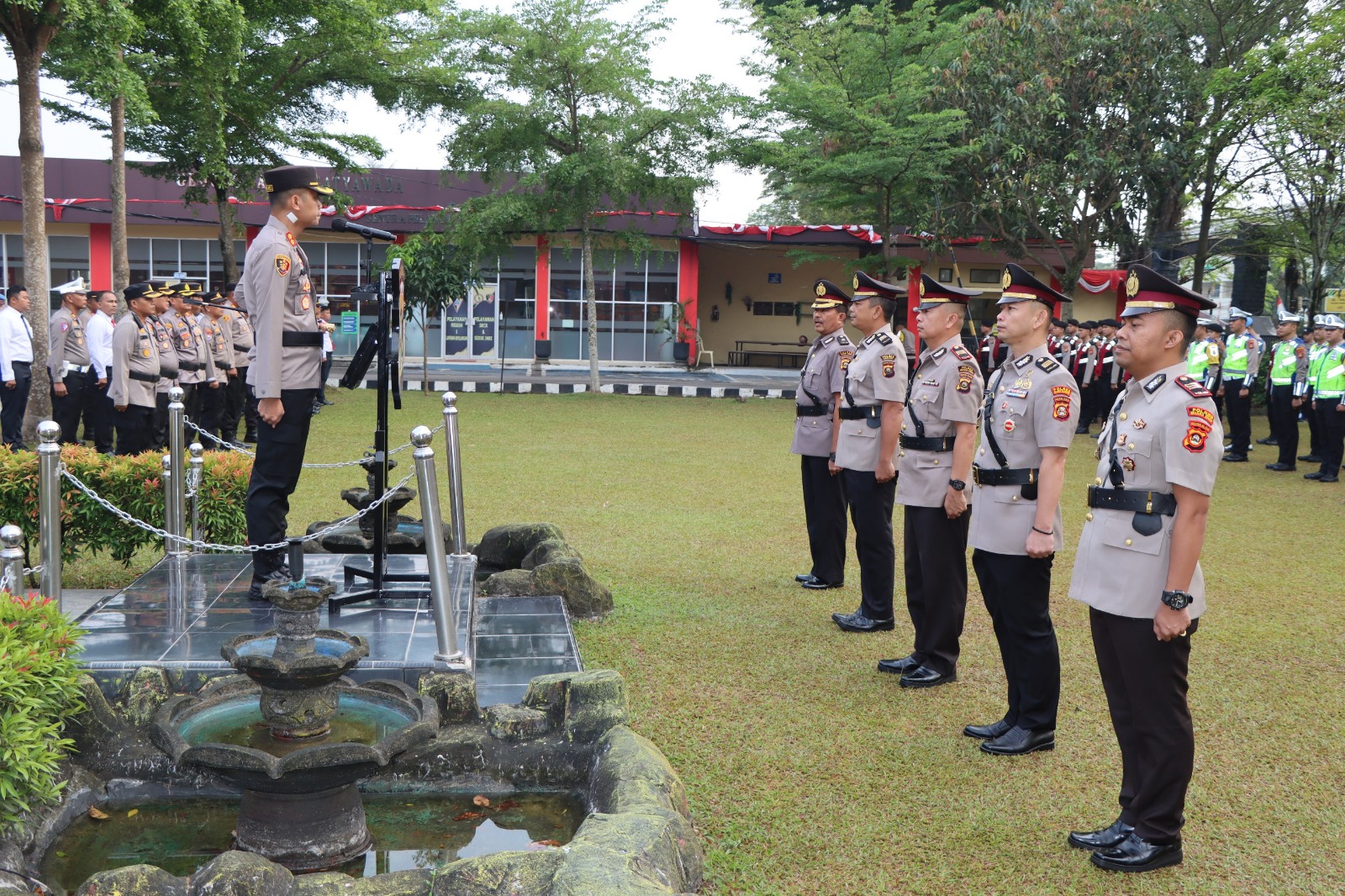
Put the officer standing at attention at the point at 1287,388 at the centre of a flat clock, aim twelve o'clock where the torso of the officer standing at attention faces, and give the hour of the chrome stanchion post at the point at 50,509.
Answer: The chrome stanchion post is roughly at 11 o'clock from the officer standing at attention.

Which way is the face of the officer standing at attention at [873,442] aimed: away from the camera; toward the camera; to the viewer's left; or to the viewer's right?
to the viewer's left

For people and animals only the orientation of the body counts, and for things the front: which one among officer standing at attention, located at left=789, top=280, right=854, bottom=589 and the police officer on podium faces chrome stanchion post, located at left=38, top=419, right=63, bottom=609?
the officer standing at attention

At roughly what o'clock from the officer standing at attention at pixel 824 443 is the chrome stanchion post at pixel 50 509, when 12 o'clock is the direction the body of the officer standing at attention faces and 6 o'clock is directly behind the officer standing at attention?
The chrome stanchion post is roughly at 12 o'clock from the officer standing at attention.

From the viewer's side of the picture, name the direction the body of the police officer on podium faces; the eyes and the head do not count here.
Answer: to the viewer's right

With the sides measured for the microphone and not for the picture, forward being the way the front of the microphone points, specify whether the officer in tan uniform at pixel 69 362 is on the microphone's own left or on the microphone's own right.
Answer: on the microphone's own right

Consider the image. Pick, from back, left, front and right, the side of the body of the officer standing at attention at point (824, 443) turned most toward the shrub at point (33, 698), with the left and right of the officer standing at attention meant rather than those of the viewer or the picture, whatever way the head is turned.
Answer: front

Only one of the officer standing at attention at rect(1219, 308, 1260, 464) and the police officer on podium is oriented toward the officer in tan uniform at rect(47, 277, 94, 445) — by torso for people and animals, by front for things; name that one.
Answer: the officer standing at attention

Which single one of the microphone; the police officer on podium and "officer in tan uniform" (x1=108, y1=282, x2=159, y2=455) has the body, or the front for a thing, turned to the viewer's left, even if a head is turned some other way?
the microphone

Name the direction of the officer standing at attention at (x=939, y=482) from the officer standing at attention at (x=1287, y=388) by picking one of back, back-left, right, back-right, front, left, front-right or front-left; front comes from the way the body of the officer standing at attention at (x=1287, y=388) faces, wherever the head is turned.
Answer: front-left

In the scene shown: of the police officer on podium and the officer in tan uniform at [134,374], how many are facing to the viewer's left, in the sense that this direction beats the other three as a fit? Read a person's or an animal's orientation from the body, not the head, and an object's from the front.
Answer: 0

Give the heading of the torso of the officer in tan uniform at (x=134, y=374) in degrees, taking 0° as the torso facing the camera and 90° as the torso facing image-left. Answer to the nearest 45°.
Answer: approximately 315°

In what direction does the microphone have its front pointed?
to the viewer's left

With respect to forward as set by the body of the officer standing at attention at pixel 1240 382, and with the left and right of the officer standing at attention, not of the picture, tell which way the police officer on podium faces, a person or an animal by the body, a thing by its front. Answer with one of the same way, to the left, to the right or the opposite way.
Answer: the opposite way
